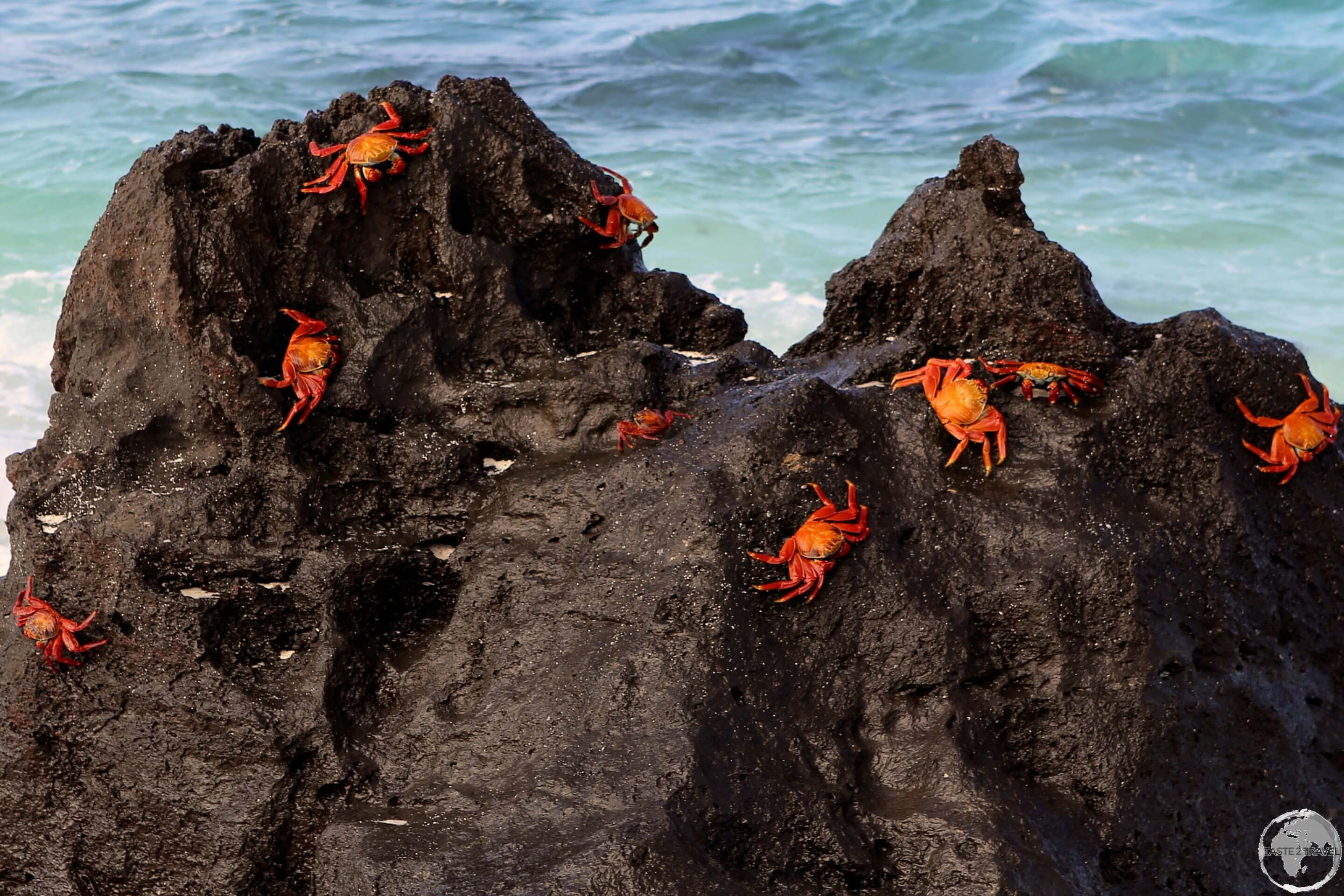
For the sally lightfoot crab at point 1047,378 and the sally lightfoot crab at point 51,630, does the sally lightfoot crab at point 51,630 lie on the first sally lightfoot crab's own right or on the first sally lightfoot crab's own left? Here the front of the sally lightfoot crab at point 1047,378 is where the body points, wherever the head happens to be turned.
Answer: on the first sally lightfoot crab's own right

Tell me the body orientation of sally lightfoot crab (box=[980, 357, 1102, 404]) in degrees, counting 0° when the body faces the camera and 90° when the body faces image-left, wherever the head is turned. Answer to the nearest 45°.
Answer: approximately 0°

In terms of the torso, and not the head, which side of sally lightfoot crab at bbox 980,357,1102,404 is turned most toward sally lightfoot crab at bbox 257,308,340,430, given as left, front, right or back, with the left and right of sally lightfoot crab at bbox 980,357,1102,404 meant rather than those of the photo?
right

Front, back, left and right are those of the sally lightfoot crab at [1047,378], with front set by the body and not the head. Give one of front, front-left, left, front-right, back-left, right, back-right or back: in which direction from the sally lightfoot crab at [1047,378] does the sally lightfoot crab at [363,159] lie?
right

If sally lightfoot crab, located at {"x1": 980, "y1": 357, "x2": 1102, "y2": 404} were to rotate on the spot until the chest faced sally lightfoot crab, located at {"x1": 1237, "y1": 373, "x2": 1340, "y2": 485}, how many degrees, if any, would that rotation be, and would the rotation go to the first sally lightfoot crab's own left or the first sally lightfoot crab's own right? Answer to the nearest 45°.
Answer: approximately 90° to the first sally lightfoot crab's own left

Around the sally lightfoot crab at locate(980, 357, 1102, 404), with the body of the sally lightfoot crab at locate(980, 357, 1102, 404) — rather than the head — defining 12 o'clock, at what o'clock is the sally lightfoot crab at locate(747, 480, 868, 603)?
the sally lightfoot crab at locate(747, 480, 868, 603) is roughly at 1 o'clock from the sally lightfoot crab at locate(980, 357, 1102, 404).

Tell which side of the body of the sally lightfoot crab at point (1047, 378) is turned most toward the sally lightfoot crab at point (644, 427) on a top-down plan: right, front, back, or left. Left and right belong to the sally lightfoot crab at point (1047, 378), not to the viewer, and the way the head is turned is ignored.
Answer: right

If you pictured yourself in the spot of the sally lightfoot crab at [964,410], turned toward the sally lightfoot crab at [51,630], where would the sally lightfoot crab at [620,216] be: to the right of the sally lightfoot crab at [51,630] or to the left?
right

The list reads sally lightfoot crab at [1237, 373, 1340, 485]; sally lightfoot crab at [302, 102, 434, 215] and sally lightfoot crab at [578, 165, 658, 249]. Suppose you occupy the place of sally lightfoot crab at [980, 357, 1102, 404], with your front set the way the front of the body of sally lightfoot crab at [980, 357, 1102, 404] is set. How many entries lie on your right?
2
